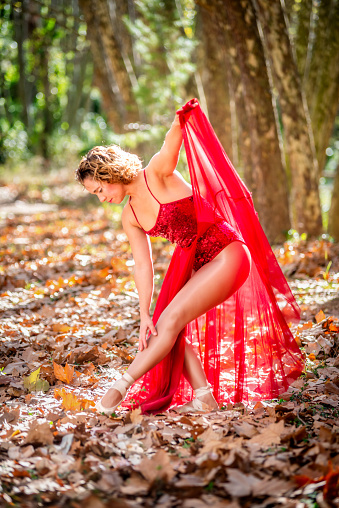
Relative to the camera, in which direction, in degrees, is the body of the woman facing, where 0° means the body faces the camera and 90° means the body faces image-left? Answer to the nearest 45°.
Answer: approximately 45°

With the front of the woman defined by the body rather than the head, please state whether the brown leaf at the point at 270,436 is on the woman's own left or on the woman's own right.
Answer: on the woman's own left

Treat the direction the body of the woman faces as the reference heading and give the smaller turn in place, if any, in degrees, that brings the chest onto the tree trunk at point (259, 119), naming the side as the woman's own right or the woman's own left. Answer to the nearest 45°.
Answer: approximately 135° to the woman's own right

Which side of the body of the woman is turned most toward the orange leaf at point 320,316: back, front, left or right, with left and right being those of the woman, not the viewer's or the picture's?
back

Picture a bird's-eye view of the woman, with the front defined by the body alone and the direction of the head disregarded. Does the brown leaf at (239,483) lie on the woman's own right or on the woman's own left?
on the woman's own left

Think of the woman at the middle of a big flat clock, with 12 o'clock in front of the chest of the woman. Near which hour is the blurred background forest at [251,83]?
The blurred background forest is roughly at 5 o'clock from the woman.
